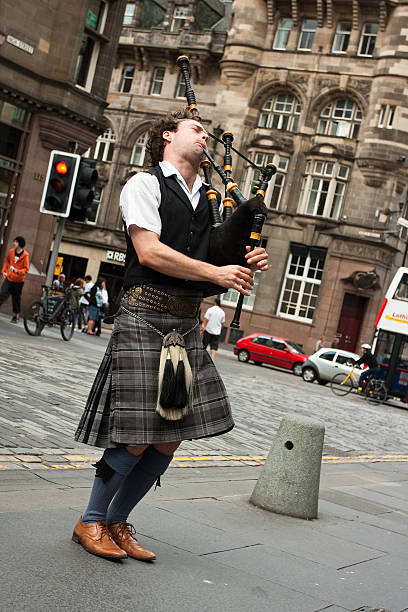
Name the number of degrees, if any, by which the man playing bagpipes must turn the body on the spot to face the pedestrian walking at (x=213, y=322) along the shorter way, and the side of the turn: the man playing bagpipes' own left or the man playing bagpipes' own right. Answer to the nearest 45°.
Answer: approximately 135° to the man playing bagpipes' own left

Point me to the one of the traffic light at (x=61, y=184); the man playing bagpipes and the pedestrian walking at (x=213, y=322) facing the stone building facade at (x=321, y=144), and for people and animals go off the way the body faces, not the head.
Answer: the pedestrian walking

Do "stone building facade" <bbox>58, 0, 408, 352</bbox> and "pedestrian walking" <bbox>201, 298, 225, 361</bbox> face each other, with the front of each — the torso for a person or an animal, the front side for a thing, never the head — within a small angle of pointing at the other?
yes

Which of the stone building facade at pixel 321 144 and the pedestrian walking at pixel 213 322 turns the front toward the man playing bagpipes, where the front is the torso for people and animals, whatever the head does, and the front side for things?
the stone building facade

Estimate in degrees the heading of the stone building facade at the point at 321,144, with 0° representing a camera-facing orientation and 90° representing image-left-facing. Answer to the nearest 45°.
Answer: approximately 0°

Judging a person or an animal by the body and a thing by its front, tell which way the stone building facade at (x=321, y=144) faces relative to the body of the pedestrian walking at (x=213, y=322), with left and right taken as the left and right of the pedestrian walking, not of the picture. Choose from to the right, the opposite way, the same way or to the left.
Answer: the opposite way

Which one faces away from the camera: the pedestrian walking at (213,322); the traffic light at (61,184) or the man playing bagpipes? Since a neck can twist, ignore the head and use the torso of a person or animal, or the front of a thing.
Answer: the pedestrian walking

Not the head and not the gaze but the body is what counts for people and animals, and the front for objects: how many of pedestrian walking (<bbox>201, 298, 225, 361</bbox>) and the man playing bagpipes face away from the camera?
1

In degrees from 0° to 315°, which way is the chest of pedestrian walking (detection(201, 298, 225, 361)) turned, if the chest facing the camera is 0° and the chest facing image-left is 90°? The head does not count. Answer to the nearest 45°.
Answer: approximately 180°

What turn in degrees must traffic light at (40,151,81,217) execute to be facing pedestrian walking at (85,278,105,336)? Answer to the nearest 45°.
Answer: approximately 180°

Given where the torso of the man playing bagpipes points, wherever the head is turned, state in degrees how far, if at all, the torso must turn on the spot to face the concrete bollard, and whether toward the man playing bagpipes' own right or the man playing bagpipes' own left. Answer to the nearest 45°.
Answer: approximately 90° to the man playing bagpipes' own left

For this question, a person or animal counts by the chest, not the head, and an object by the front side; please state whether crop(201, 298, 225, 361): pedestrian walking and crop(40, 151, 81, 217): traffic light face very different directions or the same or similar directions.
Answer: very different directions
